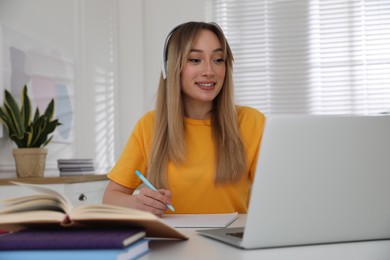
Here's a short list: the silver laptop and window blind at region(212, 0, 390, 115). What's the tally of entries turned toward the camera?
1

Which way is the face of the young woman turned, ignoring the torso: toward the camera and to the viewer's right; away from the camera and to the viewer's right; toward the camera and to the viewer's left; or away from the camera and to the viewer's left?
toward the camera and to the viewer's right

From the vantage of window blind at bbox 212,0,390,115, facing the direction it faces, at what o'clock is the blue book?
The blue book is roughly at 12 o'clock from the window blind.

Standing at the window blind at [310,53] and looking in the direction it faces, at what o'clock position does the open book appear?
The open book is roughly at 12 o'clock from the window blind.

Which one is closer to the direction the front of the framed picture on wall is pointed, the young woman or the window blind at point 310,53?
the young woman

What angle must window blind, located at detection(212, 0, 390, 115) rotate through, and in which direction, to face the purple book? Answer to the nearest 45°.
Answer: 0° — it already faces it

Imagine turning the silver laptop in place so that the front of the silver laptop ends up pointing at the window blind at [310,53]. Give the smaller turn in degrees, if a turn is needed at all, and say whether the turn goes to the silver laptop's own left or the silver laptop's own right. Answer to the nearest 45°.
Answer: approximately 45° to the silver laptop's own right

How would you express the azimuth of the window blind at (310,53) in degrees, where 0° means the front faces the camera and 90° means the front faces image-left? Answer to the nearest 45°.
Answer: approximately 0°
